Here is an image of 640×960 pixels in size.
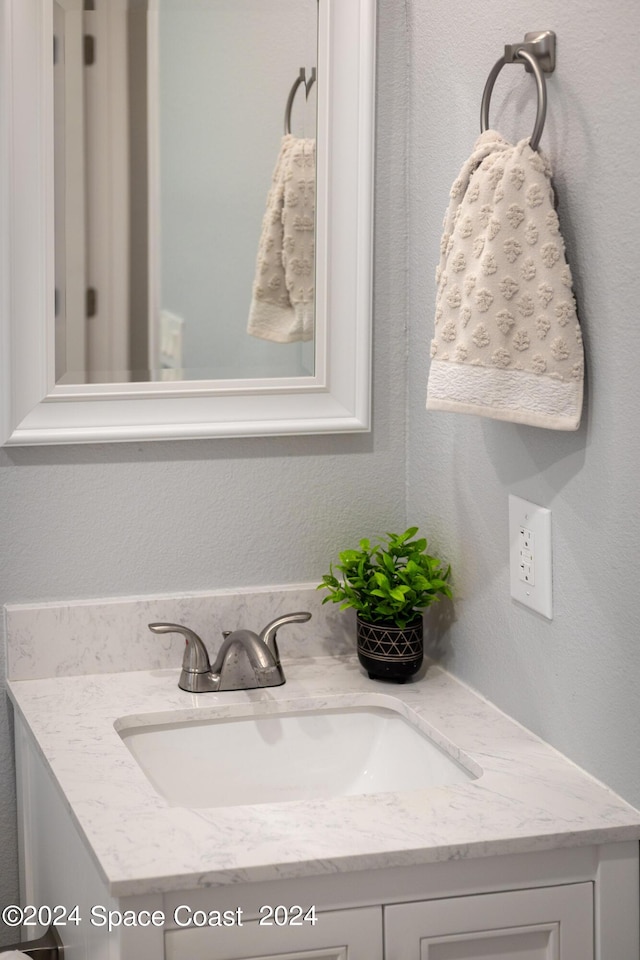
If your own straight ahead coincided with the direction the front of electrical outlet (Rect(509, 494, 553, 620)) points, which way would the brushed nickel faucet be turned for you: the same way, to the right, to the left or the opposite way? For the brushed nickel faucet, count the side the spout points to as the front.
to the left

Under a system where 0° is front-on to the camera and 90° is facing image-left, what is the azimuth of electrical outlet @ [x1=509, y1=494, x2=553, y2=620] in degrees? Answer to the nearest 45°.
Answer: approximately 45°

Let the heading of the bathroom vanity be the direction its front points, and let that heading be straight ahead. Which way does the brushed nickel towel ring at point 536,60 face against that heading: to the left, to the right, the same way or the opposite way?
to the right

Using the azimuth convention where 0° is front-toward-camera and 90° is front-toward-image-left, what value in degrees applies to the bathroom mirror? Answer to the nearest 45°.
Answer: approximately 0°

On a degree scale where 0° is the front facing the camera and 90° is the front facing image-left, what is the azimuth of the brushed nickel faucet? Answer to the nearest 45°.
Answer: approximately 315°

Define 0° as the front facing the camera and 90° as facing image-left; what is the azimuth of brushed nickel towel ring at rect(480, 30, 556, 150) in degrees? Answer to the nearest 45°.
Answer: approximately 45°
